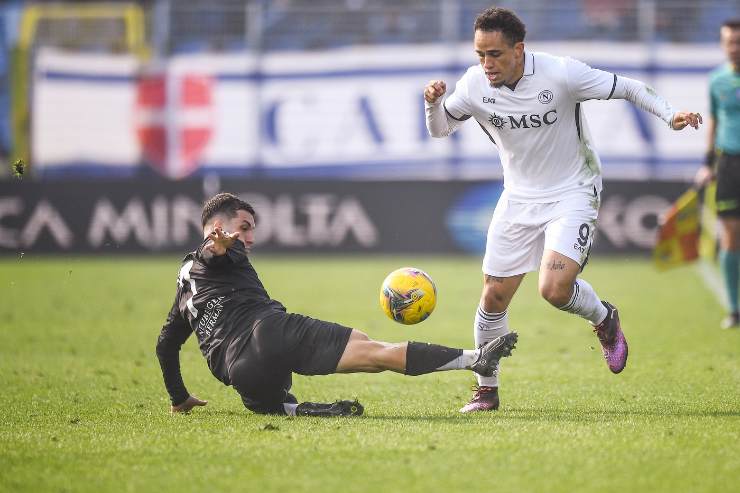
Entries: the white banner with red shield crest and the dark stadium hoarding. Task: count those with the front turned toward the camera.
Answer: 2

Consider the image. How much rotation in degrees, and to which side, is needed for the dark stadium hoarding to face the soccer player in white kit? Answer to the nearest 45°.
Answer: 0° — it already faces them

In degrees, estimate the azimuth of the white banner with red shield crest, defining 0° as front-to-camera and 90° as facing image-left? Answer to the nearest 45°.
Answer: approximately 0°

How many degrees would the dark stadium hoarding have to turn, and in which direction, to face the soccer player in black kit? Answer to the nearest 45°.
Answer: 0° — it already faces them

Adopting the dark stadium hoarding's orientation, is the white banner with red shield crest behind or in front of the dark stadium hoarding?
behind

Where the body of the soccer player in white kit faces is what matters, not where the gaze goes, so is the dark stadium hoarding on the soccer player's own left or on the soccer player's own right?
on the soccer player's own right

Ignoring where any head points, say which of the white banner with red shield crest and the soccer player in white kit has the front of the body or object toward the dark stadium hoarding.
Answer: the white banner with red shield crest
